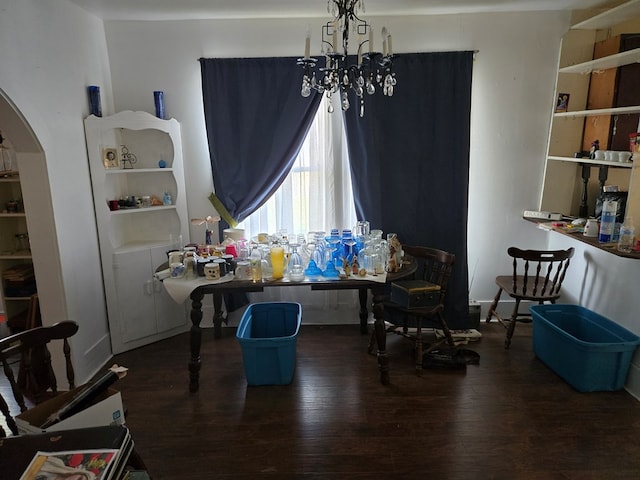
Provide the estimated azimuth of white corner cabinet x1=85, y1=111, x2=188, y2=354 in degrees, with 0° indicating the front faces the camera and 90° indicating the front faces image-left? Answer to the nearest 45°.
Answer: approximately 315°

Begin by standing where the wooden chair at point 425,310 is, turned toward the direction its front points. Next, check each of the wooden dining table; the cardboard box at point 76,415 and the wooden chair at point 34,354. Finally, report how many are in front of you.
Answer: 3

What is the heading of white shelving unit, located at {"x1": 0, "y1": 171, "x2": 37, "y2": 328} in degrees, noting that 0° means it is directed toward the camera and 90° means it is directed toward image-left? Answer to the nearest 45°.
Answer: approximately 315°
